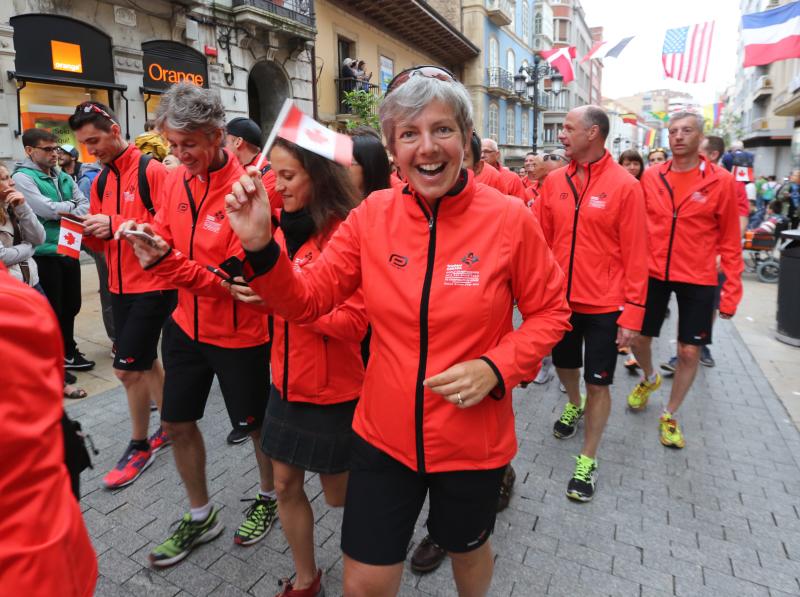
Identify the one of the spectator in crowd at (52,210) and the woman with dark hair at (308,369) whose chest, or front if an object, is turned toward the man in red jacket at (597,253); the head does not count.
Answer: the spectator in crowd

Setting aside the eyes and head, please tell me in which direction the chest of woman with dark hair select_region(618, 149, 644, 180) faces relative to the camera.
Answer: toward the camera

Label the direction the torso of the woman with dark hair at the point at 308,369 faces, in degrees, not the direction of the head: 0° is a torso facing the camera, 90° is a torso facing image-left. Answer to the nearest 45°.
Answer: approximately 45°

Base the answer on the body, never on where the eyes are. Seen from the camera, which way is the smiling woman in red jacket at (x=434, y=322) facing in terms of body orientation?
toward the camera

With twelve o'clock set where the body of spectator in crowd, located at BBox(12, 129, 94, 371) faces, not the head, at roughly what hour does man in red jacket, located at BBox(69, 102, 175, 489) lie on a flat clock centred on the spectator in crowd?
The man in red jacket is roughly at 1 o'clock from the spectator in crowd.

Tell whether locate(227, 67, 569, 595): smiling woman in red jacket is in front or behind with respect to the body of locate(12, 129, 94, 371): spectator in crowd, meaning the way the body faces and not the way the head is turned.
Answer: in front

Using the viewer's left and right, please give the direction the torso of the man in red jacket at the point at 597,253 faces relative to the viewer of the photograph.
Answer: facing the viewer and to the left of the viewer

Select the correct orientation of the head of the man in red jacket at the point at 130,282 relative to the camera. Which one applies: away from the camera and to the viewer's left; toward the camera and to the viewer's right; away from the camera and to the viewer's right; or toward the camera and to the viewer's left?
toward the camera and to the viewer's left

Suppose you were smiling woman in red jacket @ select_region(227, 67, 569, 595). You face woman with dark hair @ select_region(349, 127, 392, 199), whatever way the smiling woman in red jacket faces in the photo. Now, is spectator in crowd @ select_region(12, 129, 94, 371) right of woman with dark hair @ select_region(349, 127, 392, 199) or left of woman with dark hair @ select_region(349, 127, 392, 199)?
left

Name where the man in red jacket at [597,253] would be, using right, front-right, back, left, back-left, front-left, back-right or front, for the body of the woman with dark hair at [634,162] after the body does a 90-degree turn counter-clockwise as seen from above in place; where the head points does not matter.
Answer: right

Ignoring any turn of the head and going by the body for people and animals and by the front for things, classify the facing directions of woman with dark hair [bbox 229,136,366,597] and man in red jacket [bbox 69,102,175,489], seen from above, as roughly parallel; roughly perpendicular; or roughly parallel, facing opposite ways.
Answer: roughly parallel

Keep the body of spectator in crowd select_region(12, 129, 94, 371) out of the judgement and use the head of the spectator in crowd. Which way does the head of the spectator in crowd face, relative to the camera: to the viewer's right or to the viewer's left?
to the viewer's right

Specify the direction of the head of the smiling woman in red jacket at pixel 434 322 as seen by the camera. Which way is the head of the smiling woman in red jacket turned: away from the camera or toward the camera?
toward the camera

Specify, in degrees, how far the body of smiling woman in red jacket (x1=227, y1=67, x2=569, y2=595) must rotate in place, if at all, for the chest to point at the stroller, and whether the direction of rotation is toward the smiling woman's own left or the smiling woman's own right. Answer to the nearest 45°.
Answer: approximately 135° to the smiling woman's own left

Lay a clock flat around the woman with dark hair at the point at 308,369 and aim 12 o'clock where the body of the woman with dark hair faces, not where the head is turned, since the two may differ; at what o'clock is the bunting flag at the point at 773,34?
The bunting flag is roughly at 6 o'clock from the woman with dark hair.

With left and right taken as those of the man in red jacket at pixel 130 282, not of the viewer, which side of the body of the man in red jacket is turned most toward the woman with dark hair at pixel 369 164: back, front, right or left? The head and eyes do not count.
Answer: left

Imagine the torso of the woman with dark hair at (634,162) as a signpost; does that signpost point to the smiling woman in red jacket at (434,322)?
yes

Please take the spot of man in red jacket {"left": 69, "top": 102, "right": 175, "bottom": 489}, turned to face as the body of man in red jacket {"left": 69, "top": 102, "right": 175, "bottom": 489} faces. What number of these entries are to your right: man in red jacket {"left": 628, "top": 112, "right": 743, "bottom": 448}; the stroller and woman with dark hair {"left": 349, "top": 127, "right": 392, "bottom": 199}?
0

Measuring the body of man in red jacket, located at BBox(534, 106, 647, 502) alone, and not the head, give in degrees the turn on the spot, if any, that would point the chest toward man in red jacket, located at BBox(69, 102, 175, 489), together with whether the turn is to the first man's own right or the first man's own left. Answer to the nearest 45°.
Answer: approximately 45° to the first man's own right
